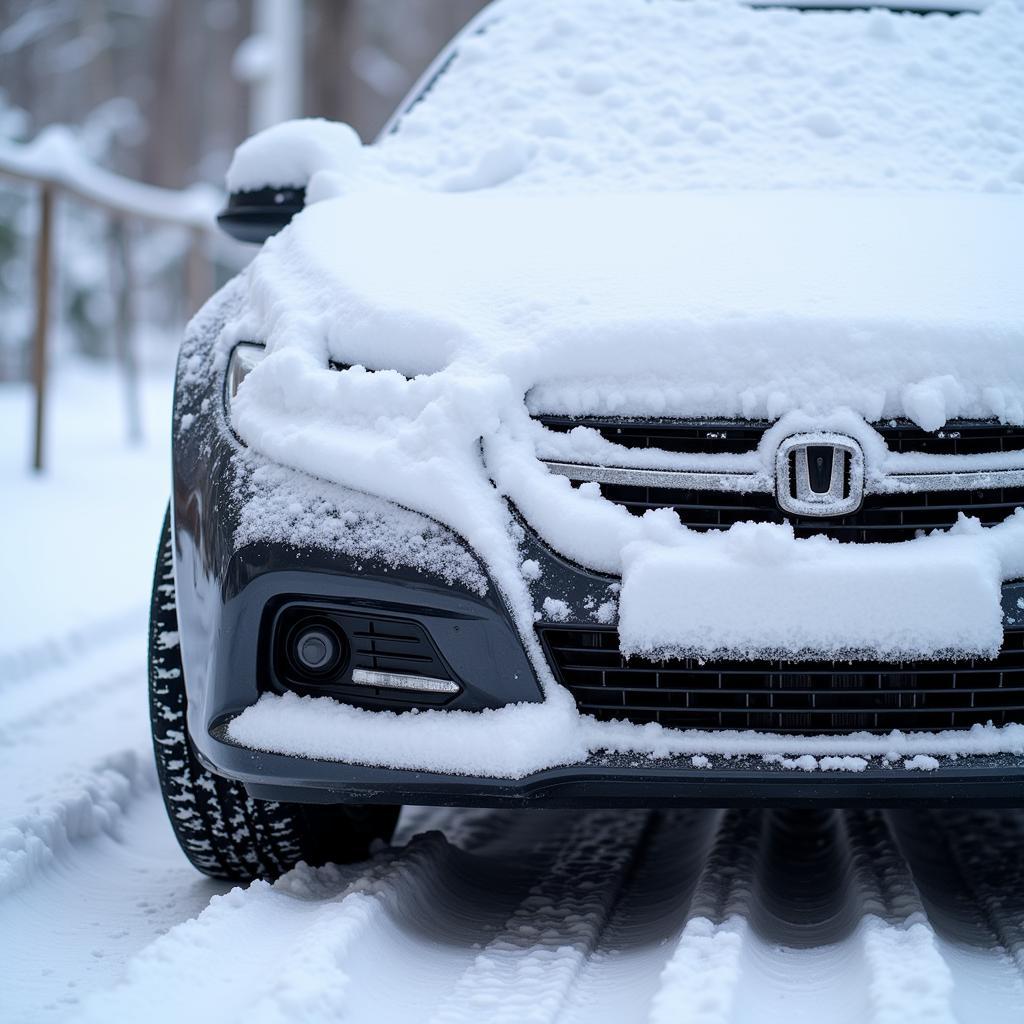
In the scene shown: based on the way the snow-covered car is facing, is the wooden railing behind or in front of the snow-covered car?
behind

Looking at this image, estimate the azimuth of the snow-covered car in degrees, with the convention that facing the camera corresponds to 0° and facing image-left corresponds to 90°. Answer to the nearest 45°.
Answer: approximately 0°
